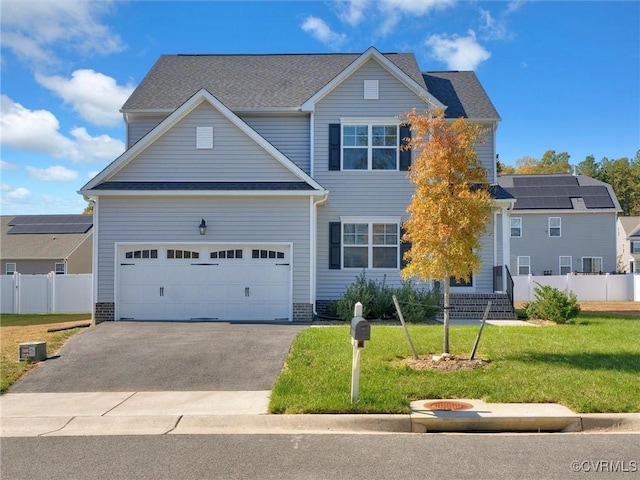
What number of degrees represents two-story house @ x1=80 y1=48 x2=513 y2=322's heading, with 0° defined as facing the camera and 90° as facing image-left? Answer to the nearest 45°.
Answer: approximately 0°

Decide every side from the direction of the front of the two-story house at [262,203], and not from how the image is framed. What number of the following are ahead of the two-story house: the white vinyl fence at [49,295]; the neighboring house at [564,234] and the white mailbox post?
1

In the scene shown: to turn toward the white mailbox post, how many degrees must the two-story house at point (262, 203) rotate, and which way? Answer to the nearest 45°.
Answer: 0° — it already faces it

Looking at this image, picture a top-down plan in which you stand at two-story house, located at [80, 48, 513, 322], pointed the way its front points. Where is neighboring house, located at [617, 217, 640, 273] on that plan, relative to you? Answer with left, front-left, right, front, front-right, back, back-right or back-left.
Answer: back-left

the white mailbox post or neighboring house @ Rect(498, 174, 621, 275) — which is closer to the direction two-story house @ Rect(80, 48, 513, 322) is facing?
the white mailbox post
